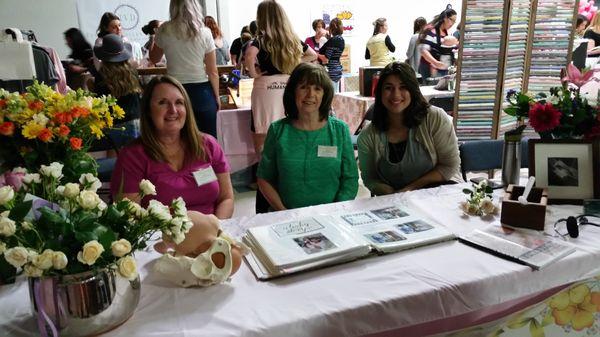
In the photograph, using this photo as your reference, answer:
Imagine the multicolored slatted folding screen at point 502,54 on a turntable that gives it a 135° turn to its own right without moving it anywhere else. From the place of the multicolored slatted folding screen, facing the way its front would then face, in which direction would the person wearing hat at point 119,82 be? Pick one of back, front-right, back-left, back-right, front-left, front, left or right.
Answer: left

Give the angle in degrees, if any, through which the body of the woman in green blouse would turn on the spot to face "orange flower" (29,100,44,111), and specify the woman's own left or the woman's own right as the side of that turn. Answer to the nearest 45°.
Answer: approximately 45° to the woman's own right

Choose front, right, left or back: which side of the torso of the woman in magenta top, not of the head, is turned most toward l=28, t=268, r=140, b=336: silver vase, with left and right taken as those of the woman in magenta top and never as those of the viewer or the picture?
front

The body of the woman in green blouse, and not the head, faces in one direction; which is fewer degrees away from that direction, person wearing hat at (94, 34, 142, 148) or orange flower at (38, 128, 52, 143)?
the orange flower

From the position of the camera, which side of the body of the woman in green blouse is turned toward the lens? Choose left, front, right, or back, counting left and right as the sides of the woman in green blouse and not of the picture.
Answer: front

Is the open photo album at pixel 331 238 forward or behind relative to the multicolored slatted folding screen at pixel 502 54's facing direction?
forward

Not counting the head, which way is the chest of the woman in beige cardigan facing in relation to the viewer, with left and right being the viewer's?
facing the viewer

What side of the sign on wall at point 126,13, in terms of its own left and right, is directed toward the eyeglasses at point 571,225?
front

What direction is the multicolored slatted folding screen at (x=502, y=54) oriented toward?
toward the camera

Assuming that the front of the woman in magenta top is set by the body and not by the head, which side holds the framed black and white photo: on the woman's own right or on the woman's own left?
on the woman's own left

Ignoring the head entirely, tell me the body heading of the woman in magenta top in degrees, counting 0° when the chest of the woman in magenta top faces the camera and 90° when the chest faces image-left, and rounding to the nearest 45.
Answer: approximately 0°

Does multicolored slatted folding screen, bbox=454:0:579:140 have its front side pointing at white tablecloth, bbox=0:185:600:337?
yes
